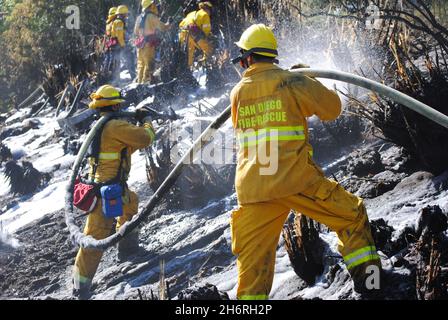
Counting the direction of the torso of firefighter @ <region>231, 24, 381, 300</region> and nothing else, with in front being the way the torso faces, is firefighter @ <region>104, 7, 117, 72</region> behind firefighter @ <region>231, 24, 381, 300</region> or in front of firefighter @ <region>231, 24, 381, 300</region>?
in front

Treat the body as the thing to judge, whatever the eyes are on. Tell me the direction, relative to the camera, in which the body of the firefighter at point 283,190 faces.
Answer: away from the camera

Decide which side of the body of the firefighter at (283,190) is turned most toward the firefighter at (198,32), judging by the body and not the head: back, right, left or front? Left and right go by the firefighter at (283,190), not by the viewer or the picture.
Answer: front

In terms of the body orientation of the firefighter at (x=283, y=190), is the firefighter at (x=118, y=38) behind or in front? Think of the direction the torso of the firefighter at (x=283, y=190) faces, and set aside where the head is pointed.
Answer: in front

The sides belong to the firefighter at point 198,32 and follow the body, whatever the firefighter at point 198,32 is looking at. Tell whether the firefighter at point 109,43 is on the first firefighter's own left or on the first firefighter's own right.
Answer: on the first firefighter's own left
